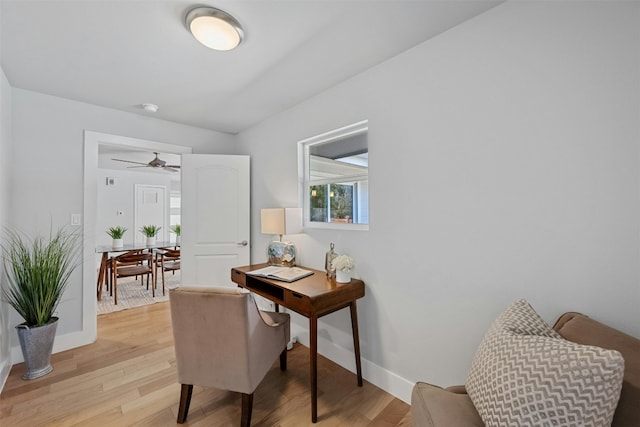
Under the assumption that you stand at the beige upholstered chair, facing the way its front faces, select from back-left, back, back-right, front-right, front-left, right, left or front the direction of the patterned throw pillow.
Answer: right

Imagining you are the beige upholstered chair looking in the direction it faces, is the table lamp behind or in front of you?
in front

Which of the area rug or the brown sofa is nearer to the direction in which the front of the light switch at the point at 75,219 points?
the brown sofa

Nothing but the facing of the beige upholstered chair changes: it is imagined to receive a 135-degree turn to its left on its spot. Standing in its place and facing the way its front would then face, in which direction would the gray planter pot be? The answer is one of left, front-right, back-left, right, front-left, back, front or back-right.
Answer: front-right

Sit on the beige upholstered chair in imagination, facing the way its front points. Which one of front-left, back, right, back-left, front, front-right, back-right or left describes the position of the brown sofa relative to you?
right

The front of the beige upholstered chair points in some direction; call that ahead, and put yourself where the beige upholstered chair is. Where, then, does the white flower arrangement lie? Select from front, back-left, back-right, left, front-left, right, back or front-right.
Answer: front-right

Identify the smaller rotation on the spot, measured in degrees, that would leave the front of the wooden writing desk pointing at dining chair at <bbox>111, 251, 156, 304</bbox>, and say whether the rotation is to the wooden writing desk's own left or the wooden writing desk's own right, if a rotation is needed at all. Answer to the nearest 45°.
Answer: approximately 90° to the wooden writing desk's own right

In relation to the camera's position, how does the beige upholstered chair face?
facing away from the viewer and to the right of the viewer

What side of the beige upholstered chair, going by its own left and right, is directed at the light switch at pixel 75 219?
left

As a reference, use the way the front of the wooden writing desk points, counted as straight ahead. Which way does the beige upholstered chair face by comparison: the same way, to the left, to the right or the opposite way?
the opposite way

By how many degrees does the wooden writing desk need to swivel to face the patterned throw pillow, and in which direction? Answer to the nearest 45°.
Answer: approximately 90° to its left

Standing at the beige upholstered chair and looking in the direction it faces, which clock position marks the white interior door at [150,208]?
The white interior door is roughly at 10 o'clock from the beige upholstered chair.

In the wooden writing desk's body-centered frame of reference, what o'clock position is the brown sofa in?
The brown sofa is roughly at 9 o'clock from the wooden writing desk.
